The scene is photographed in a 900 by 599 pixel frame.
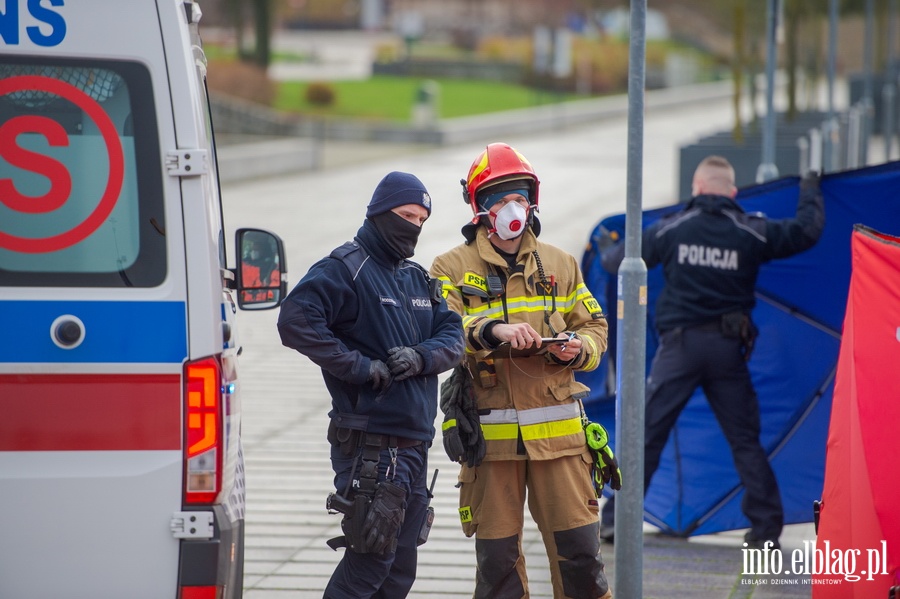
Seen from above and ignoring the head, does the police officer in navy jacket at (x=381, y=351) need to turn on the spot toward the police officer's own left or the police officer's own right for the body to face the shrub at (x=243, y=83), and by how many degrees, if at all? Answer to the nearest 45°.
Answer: approximately 135° to the police officer's own left

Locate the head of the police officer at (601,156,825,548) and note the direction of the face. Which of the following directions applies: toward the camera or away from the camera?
away from the camera

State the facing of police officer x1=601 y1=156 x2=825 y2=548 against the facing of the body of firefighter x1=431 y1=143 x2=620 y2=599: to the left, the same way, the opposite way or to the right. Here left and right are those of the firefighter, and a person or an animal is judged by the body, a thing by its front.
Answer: the opposite way

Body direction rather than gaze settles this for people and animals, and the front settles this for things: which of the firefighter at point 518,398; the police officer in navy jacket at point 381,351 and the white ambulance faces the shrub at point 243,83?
the white ambulance

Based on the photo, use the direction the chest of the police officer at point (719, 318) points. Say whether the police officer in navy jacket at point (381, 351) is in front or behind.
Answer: behind

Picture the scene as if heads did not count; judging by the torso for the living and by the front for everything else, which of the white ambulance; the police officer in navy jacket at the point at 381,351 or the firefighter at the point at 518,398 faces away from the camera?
the white ambulance

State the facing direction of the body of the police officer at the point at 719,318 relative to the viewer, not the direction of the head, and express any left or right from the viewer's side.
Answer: facing away from the viewer

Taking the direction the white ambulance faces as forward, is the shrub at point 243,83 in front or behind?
in front

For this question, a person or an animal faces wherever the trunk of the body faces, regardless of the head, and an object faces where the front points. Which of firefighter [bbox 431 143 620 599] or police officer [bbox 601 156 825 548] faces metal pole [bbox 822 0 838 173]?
the police officer

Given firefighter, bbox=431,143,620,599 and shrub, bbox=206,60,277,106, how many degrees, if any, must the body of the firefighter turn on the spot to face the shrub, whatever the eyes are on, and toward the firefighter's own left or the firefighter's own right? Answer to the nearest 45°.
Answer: approximately 180°

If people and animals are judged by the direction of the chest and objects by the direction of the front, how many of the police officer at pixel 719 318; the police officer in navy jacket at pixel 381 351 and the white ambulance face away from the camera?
2

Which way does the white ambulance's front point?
away from the camera
